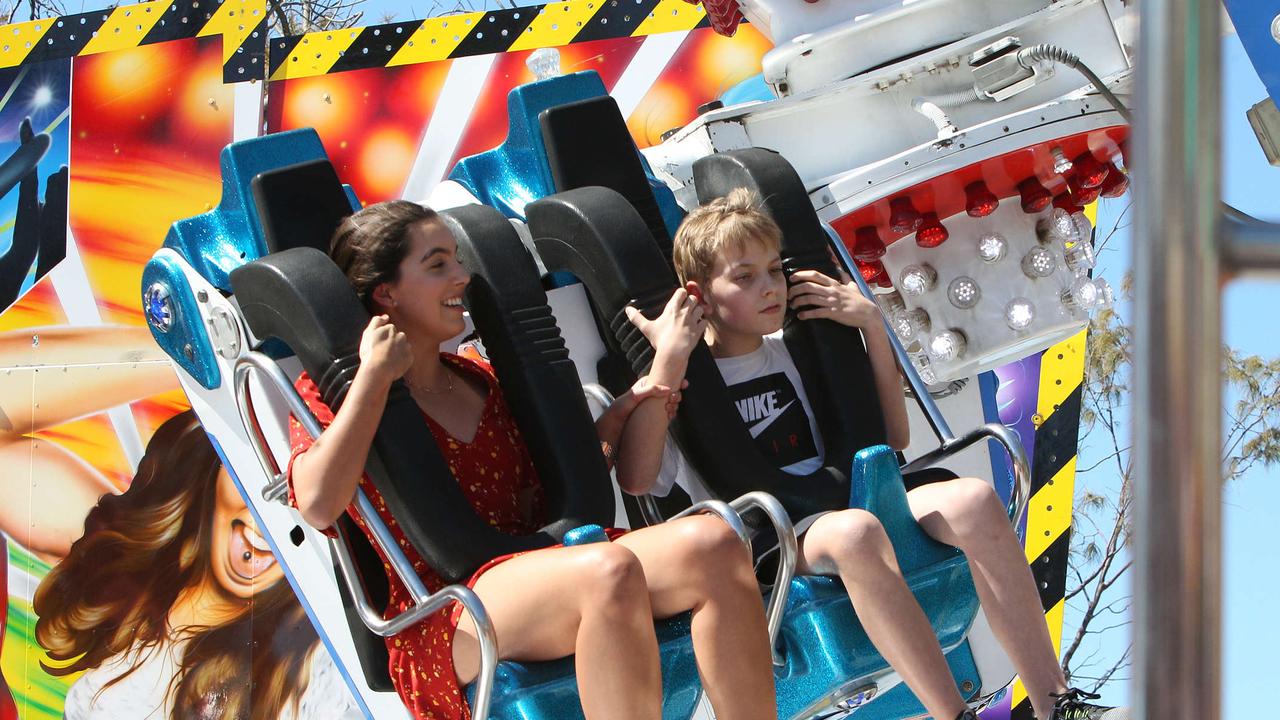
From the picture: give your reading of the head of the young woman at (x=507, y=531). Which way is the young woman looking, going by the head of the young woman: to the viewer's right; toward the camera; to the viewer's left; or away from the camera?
to the viewer's right

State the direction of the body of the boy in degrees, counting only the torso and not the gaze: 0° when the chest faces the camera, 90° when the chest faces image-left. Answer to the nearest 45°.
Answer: approximately 315°

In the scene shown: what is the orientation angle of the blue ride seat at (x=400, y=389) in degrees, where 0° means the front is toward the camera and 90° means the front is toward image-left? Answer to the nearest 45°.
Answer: approximately 315°

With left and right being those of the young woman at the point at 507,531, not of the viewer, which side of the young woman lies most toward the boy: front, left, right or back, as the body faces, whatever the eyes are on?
left

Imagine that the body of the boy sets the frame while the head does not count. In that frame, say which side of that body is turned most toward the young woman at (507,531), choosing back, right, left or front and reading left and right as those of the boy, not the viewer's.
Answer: right
